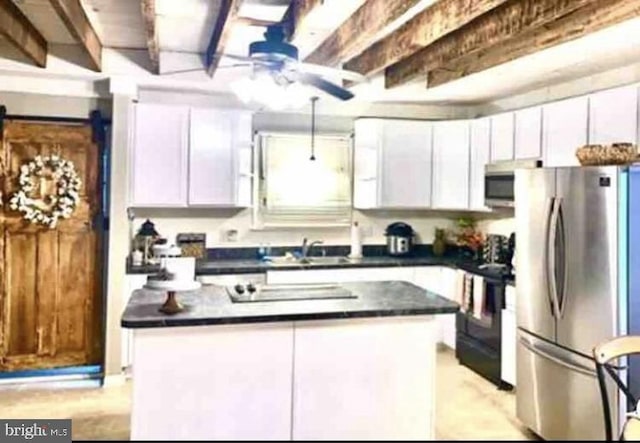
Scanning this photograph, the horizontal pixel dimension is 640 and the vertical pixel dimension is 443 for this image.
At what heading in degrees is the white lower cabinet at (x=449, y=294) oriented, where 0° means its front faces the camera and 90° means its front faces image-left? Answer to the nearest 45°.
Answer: approximately 45°

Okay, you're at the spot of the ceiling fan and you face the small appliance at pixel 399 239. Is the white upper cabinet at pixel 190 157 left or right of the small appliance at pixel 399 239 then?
left

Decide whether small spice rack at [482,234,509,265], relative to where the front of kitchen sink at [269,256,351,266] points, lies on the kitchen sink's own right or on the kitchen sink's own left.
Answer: on the kitchen sink's own left

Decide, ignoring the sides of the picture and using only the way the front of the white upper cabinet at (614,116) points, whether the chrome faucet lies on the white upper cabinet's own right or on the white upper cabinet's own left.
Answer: on the white upper cabinet's own right

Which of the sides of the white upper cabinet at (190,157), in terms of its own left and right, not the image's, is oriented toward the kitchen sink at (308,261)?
left

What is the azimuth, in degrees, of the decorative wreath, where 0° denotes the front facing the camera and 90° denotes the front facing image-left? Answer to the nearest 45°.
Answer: approximately 0°

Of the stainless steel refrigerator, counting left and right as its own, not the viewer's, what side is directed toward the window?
right

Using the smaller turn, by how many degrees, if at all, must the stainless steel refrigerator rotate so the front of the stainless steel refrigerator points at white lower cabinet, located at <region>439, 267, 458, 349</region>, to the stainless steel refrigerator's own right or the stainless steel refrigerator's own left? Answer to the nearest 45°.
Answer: approximately 90° to the stainless steel refrigerator's own right
